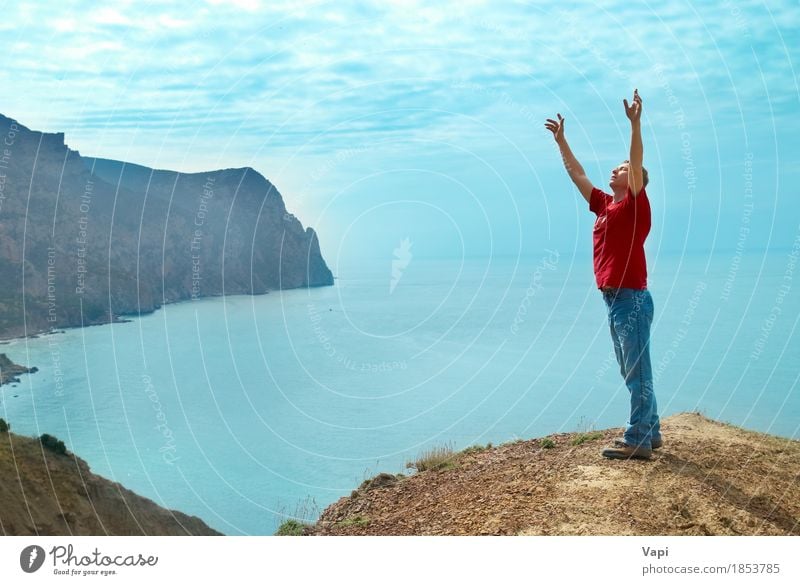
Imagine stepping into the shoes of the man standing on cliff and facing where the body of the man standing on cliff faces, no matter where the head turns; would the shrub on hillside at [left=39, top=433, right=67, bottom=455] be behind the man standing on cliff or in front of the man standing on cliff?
in front

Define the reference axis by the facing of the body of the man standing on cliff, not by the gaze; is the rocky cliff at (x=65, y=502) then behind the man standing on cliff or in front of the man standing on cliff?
in front

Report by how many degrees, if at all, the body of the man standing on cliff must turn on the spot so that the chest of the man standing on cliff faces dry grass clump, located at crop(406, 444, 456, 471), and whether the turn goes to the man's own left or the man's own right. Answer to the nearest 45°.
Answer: approximately 45° to the man's own right

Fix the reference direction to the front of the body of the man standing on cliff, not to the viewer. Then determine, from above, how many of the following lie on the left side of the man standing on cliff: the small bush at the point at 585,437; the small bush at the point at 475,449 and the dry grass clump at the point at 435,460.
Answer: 0

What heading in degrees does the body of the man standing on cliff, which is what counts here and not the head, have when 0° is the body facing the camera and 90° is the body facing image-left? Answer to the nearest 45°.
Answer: approximately 90°

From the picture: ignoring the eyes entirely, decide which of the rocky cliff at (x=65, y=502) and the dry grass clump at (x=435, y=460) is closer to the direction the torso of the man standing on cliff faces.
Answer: the rocky cliff

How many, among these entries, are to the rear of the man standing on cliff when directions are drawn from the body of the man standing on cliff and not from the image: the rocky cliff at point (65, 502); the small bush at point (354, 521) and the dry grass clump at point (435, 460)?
0

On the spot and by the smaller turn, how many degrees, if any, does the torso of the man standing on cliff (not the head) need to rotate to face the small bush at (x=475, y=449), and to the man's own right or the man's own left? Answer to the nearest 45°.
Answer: approximately 45° to the man's own right

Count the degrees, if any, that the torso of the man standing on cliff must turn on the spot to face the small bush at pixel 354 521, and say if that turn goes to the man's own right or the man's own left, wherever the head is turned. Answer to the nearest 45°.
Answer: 0° — they already face it
